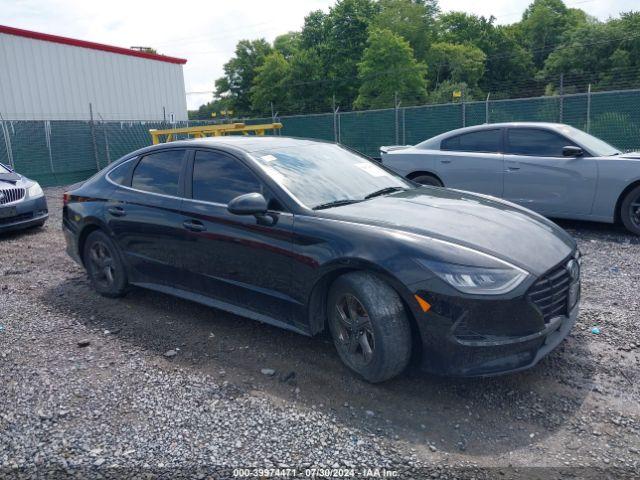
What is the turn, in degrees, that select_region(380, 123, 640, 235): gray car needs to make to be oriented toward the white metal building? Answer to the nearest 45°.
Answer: approximately 135° to its left

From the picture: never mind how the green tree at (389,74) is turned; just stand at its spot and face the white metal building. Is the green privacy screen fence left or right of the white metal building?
left

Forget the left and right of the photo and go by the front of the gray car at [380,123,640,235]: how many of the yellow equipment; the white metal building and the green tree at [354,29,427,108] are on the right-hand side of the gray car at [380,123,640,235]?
0

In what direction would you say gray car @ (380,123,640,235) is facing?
to the viewer's right

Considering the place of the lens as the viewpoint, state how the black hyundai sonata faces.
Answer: facing the viewer and to the right of the viewer

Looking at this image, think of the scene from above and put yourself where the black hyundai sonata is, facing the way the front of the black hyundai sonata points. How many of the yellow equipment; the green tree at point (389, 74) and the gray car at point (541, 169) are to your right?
0

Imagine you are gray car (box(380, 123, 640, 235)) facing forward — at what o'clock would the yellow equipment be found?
The yellow equipment is roughly at 7 o'clock from the gray car.

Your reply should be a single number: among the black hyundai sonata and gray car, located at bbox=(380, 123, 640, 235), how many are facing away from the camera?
0

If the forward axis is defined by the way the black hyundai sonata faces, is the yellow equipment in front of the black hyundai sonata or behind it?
behind

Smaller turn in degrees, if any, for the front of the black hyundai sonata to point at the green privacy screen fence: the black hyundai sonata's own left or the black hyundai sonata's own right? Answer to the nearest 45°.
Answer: approximately 135° to the black hyundai sonata's own left

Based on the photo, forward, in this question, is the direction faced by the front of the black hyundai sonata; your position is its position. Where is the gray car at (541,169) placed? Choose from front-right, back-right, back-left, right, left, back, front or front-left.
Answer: left

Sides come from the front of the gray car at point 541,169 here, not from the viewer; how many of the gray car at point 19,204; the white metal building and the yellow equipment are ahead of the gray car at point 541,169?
0

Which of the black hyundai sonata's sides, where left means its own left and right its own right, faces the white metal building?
back

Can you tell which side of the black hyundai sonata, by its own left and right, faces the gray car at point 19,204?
back

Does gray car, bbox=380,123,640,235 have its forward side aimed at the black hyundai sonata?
no

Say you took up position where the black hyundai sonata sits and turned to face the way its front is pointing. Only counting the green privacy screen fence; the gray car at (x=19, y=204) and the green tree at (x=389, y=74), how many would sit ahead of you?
0
